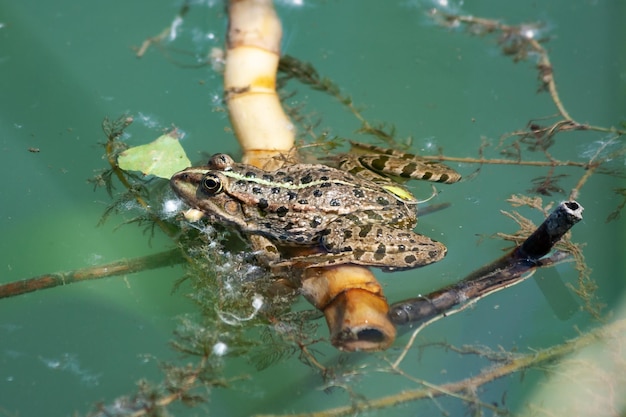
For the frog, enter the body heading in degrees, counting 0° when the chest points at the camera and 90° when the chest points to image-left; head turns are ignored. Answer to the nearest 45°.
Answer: approximately 90°

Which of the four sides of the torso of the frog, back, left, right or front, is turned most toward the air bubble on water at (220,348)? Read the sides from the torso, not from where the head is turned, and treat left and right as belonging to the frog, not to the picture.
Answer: left

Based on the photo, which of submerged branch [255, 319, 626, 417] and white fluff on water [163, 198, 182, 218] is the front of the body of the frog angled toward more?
the white fluff on water

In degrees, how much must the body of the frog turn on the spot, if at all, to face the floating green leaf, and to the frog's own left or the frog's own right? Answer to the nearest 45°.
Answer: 0° — it already faces it

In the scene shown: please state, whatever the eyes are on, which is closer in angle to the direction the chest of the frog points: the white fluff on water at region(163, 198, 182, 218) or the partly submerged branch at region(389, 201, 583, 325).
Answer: the white fluff on water

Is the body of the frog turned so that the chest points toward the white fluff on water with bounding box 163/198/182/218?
yes

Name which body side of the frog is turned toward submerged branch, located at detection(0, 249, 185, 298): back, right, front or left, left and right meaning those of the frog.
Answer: front

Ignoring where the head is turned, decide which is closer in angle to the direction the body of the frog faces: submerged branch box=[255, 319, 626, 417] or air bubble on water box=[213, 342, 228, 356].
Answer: the air bubble on water

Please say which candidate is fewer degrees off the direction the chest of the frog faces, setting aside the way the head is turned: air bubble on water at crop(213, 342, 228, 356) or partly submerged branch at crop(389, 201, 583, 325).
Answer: the air bubble on water
